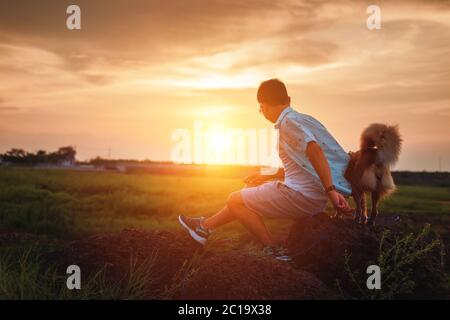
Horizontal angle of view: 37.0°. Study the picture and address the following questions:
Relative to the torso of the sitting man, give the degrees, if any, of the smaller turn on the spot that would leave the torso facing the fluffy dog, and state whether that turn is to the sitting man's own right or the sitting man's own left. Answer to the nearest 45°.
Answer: approximately 135° to the sitting man's own right

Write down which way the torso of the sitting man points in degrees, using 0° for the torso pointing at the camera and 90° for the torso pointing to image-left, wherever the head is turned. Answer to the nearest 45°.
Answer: approximately 90°
